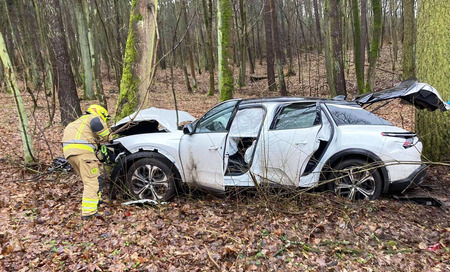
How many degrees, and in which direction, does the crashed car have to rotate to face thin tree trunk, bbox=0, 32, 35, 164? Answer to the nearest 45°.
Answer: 0° — it already faces it

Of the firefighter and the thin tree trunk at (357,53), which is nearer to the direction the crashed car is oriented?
the firefighter

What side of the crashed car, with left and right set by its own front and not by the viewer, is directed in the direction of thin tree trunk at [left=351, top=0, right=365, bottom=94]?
right

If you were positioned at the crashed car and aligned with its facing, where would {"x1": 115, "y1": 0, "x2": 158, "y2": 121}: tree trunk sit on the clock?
The tree trunk is roughly at 1 o'clock from the crashed car.

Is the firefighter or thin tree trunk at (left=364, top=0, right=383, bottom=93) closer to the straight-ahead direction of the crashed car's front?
the firefighter

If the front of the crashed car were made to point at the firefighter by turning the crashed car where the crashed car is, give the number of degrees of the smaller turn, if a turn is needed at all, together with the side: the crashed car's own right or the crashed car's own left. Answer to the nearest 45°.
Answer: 0° — it already faces them

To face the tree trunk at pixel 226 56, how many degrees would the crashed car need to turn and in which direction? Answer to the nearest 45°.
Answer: approximately 90° to its right

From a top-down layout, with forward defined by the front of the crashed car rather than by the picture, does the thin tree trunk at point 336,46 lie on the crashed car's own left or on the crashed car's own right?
on the crashed car's own right

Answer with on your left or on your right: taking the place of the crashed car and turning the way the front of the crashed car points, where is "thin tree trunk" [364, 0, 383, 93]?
on your right

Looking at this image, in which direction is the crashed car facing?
to the viewer's left

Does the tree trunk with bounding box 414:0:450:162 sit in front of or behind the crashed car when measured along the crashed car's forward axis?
behind

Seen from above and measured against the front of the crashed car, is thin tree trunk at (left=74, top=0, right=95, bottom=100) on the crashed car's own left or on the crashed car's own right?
on the crashed car's own right
